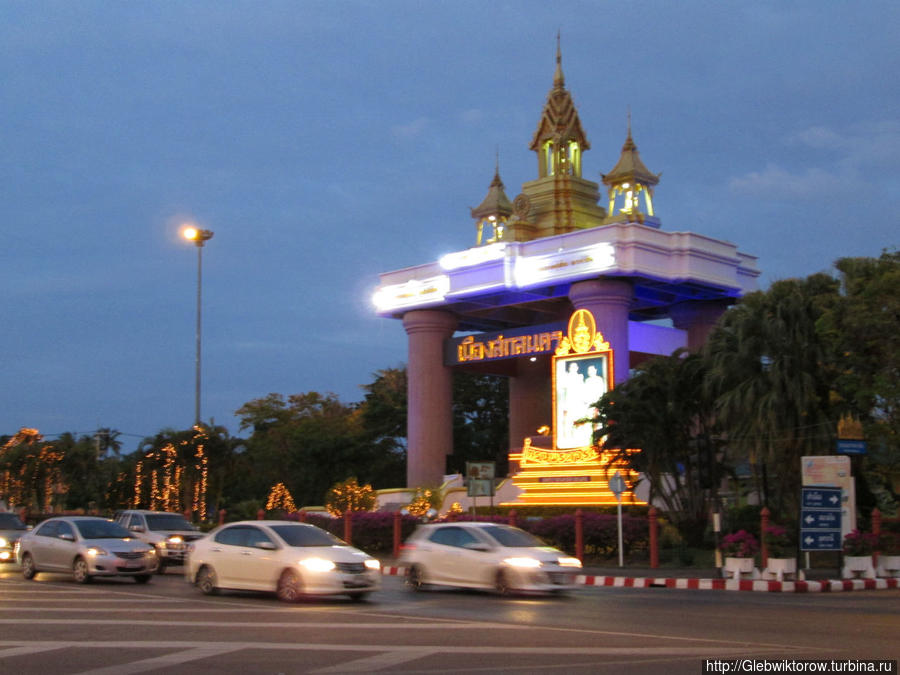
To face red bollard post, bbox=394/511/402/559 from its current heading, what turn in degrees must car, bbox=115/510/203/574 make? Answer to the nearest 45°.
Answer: approximately 90° to its left

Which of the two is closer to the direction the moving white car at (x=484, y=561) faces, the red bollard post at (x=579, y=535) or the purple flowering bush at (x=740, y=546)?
the purple flowering bush

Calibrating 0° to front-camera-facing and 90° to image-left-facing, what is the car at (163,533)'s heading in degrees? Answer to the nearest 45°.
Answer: approximately 315°

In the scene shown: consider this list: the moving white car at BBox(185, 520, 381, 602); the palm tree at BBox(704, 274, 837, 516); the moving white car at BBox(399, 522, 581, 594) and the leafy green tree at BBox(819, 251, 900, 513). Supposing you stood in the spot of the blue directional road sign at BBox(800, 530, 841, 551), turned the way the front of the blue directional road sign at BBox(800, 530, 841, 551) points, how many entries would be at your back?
2

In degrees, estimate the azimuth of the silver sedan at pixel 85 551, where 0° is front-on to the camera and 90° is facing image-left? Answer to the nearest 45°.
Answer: approximately 315°

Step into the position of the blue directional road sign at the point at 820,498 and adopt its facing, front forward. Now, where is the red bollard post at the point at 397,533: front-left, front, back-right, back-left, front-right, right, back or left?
back-right

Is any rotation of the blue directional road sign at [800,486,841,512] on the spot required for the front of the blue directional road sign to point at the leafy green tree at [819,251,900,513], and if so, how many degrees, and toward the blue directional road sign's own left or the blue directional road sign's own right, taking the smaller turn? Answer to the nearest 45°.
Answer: approximately 180°

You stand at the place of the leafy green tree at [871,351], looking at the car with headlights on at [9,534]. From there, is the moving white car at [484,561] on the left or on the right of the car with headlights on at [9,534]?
left

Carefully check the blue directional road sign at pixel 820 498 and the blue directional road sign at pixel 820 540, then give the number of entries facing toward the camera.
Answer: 2

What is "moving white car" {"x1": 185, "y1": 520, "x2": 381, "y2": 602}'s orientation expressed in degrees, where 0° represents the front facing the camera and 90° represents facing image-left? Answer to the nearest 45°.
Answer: approximately 315°

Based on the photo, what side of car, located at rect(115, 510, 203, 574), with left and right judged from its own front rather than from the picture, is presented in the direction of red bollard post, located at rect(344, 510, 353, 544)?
left
